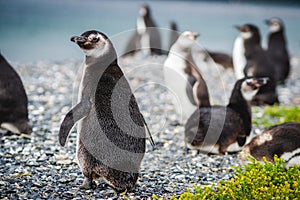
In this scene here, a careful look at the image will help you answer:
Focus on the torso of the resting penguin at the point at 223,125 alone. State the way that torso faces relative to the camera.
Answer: to the viewer's right

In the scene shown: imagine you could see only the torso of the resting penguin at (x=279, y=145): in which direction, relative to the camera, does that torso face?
to the viewer's right

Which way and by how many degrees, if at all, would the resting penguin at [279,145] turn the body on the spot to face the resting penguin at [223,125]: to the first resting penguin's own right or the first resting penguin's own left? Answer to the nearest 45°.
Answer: approximately 135° to the first resting penguin's own left

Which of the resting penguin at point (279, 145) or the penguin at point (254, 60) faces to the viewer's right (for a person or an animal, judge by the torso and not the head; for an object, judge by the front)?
the resting penguin

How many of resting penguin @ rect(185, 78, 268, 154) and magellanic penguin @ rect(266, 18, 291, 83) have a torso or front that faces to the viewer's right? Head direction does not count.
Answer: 1

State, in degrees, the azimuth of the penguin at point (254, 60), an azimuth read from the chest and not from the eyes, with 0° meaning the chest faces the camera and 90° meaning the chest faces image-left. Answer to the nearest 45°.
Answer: approximately 90°

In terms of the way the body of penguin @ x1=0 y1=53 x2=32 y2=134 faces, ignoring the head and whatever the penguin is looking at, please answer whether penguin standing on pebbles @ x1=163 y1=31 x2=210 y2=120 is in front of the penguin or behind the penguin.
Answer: behind

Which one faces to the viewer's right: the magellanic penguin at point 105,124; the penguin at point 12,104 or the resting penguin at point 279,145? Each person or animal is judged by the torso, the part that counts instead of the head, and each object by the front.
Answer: the resting penguin

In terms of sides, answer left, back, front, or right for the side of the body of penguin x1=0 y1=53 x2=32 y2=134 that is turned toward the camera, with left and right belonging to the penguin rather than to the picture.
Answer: left

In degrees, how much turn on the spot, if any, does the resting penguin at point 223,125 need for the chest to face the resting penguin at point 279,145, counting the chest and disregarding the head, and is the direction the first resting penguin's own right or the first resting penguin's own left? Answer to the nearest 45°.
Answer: approximately 45° to the first resting penguin's own right
